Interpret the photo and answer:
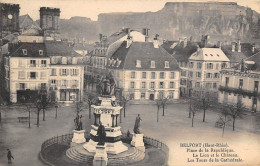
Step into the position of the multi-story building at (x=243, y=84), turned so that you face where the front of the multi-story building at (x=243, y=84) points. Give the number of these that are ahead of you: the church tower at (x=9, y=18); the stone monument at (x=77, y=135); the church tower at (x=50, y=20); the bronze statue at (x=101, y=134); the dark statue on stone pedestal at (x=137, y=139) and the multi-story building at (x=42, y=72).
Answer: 6

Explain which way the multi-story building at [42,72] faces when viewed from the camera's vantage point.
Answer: facing the viewer

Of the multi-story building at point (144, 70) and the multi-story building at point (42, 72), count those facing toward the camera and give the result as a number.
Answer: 2

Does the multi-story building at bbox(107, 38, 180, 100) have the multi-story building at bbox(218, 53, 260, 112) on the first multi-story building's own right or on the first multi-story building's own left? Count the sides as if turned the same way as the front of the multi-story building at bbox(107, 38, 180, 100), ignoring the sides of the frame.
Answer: on the first multi-story building's own left

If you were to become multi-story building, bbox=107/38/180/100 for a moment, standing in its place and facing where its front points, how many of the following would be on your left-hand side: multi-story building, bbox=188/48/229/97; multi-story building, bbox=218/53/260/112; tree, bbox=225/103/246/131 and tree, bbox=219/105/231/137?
4

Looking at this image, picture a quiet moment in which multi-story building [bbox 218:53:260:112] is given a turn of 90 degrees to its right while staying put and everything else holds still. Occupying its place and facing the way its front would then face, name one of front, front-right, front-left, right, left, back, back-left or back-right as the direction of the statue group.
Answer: left

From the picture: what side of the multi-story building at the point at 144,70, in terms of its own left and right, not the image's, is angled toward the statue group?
front

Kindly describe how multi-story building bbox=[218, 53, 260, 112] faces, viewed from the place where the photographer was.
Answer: facing the viewer and to the left of the viewer

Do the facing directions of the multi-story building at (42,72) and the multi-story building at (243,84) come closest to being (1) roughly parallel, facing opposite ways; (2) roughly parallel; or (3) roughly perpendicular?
roughly perpendicular

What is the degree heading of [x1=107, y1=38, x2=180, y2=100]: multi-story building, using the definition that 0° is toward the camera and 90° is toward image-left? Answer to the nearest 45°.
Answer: approximately 0°

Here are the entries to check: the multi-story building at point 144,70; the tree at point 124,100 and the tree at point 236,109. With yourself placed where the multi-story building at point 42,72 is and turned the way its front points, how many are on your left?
3

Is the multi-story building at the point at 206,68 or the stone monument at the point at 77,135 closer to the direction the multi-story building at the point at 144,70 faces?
the stone monument
